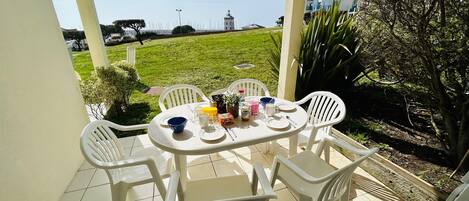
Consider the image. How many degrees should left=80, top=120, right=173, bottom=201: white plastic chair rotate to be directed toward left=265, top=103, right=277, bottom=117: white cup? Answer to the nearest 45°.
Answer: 0° — it already faces it

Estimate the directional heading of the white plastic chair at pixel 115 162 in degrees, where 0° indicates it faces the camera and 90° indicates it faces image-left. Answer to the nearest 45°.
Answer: approximately 270°

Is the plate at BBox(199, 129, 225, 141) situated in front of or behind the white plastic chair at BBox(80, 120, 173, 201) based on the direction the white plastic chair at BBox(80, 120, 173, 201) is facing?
in front

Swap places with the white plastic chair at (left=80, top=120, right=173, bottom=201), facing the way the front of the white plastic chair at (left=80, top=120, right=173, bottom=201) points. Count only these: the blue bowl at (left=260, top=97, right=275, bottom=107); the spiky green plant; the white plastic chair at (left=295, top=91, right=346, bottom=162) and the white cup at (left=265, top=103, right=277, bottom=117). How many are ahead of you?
4

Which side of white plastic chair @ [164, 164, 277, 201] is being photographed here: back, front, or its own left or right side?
back

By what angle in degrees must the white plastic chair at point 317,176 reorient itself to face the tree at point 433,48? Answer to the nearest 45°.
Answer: approximately 90° to its right

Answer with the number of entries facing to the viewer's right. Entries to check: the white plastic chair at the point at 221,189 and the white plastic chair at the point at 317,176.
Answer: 0

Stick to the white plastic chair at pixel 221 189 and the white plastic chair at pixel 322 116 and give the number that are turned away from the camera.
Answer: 1

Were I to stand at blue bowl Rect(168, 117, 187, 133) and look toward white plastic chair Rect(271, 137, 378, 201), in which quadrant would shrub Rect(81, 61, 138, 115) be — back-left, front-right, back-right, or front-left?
back-left

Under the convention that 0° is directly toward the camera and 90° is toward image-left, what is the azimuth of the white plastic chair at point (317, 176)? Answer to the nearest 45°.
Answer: approximately 135°

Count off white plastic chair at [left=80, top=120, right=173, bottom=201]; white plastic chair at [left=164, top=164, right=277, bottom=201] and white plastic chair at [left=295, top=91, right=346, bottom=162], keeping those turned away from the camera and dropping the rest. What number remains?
1

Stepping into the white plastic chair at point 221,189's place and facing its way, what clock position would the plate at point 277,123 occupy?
The plate is roughly at 2 o'clock from the white plastic chair.

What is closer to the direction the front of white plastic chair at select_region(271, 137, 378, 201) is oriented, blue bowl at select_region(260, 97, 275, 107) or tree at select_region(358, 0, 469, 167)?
the blue bowl

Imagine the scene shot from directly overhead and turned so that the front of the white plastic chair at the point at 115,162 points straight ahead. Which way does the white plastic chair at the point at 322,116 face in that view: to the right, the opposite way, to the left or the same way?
the opposite way

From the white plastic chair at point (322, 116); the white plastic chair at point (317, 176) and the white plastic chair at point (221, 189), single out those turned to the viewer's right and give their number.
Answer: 0

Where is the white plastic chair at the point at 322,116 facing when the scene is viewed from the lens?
facing the viewer and to the left of the viewer

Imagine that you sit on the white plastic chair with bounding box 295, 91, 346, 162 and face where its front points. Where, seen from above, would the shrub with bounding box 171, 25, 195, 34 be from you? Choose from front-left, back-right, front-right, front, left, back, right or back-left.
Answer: right
